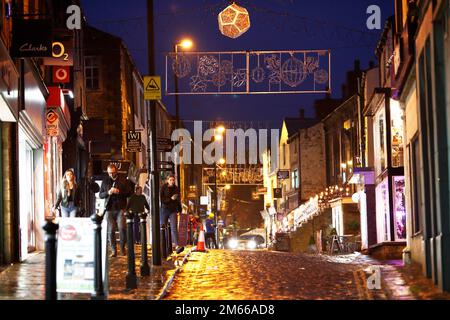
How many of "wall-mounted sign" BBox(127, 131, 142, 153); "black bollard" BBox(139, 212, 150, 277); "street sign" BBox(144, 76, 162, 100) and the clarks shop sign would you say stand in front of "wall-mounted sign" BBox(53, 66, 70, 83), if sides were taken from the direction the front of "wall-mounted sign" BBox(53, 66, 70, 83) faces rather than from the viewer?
3

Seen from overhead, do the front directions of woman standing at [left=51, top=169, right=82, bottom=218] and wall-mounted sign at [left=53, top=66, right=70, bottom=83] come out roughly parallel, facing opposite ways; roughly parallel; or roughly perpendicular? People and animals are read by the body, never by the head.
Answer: roughly parallel

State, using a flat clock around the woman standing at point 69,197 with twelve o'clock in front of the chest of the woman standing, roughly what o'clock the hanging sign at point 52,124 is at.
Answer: The hanging sign is roughly at 6 o'clock from the woman standing.

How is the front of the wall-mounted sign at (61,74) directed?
toward the camera

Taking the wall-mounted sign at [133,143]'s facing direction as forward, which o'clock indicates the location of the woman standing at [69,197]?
The woman standing is roughly at 12 o'clock from the wall-mounted sign.

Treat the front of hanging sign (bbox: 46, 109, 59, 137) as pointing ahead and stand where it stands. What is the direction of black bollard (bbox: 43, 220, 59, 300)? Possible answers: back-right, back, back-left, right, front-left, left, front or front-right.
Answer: front

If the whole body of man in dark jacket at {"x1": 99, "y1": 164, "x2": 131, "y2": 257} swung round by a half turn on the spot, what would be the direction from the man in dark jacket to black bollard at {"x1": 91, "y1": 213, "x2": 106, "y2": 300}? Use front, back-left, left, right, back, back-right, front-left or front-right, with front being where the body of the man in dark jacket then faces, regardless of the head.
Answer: back

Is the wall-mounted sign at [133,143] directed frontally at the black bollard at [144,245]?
yes

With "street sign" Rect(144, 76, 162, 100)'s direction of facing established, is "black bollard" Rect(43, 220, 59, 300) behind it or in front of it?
in front

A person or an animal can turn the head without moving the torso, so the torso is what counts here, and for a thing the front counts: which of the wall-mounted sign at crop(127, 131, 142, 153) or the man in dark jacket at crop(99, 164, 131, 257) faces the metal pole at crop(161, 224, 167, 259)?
the wall-mounted sign

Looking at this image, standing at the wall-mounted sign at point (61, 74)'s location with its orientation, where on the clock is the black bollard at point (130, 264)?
The black bollard is roughly at 12 o'clock from the wall-mounted sign.

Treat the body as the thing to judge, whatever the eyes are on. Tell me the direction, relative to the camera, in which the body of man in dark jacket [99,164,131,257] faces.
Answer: toward the camera

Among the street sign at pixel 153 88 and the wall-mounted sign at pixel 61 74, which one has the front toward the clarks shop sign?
the wall-mounted sign

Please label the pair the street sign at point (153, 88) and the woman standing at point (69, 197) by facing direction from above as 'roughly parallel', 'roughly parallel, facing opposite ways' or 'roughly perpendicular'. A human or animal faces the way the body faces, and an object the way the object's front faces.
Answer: roughly parallel

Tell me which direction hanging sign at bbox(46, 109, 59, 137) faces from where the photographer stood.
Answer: facing the viewer
